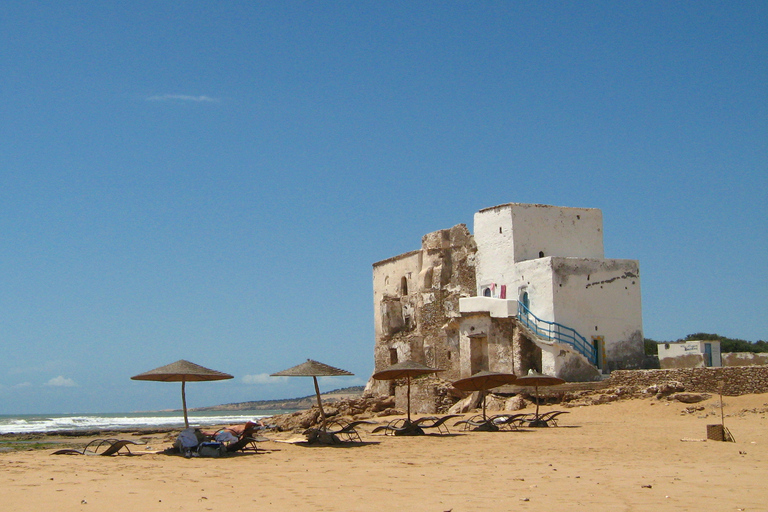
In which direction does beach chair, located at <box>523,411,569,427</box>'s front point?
to the viewer's left

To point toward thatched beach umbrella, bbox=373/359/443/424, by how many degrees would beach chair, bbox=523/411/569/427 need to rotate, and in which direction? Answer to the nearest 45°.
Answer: approximately 45° to its left

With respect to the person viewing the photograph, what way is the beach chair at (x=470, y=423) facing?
facing to the left of the viewer

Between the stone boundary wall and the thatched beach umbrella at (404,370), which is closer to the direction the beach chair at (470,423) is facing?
the thatched beach umbrella

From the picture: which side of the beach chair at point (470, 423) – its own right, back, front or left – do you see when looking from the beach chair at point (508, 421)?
back

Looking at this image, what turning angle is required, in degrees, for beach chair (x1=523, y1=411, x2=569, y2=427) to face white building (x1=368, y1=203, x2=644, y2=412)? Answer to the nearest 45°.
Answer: approximately 90° to its right

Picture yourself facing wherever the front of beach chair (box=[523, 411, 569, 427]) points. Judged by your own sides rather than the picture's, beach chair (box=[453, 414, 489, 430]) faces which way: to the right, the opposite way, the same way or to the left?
the same way

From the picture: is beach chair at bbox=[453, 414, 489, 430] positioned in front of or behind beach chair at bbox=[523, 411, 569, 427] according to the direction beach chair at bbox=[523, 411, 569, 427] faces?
in front

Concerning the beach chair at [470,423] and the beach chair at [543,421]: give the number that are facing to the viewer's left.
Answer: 2

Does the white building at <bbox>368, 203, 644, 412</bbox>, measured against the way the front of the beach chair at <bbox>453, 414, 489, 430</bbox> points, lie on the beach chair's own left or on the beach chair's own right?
on the beach chair's own right

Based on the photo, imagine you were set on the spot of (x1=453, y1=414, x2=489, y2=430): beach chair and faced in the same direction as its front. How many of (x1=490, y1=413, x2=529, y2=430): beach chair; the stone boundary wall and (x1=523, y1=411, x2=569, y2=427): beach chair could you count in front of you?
0

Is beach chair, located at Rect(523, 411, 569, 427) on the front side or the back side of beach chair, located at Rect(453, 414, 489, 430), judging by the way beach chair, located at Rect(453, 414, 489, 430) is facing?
on the back side
